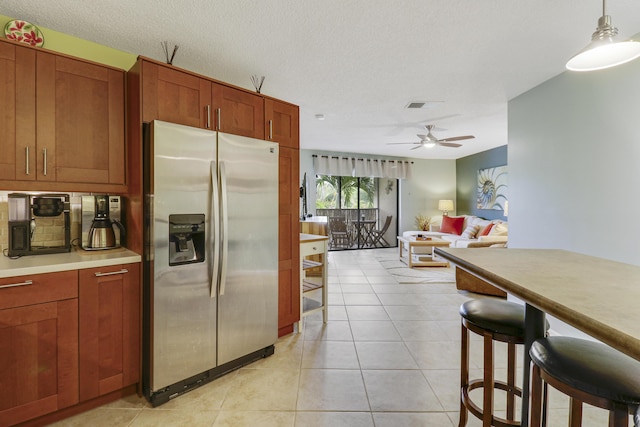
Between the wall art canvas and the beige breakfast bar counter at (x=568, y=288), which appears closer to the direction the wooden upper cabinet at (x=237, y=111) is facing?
the beige breakfast bar counter

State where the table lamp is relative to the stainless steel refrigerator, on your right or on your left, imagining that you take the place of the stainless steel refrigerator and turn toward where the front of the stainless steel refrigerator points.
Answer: on your left

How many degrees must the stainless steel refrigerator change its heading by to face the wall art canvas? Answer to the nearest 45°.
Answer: approximately 90° to its left

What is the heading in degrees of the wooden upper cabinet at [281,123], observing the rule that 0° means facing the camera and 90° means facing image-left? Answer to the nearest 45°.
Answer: approximately 315°

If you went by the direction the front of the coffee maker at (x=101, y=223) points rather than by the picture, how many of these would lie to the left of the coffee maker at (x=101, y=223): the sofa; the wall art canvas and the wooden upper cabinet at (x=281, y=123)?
3

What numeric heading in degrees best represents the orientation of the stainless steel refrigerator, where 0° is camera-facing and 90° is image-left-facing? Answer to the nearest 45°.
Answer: approximately 315°

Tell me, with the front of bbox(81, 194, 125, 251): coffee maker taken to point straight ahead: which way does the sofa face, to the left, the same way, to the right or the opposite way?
to the right

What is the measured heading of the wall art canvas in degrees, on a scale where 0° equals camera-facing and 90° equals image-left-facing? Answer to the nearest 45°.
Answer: approximately 45°

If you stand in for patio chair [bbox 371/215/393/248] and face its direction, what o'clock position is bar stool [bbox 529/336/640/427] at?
The bar stool is roughly at 9 o'clock from the patio chair.

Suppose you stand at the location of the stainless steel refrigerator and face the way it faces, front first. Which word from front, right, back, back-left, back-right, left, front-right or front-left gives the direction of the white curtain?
left

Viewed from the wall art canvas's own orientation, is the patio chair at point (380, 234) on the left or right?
on its right

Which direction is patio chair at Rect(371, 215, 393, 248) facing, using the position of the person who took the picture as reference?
facing to the left of the viewer

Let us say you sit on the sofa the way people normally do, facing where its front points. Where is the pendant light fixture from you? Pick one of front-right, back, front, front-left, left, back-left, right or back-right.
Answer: front-left
